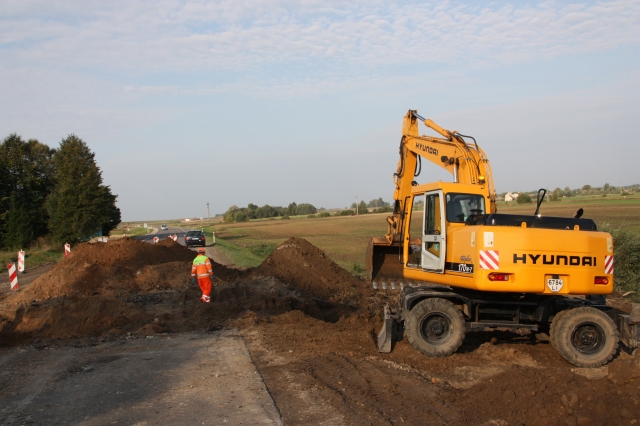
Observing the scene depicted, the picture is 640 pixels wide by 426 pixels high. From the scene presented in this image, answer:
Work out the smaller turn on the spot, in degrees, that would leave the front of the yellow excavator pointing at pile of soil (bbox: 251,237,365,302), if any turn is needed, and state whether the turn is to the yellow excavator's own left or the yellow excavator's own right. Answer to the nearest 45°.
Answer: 0° — it already faces it

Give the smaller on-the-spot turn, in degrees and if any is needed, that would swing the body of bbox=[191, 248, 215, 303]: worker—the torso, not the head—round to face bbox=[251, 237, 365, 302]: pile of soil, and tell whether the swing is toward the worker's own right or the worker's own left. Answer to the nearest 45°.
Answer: approximately 45° to the worker's own right

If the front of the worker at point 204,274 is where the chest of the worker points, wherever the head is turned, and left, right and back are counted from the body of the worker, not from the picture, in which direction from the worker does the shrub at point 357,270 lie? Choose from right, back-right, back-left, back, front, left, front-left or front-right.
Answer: front-right

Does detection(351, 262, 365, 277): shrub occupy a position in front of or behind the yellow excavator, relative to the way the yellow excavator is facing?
in front

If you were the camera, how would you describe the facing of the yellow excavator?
facing away from the viewer and to the left of the viewer

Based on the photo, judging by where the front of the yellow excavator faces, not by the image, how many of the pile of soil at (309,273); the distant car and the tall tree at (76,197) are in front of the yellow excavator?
3

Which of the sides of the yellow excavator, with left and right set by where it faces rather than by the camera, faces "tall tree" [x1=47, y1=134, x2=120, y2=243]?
front

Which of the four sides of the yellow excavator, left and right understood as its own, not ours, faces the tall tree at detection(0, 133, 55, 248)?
front

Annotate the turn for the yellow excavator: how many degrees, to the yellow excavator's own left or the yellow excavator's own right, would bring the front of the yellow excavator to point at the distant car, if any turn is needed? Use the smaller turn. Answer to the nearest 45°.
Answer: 0° — it already faces it
